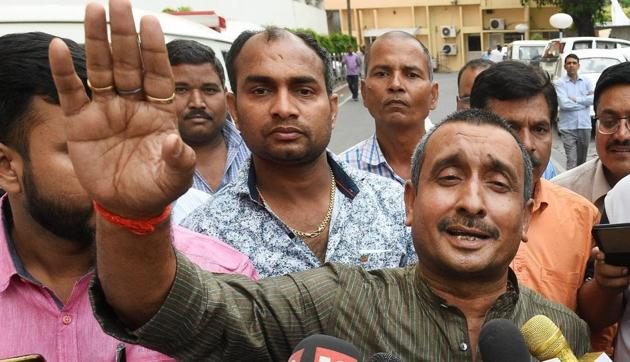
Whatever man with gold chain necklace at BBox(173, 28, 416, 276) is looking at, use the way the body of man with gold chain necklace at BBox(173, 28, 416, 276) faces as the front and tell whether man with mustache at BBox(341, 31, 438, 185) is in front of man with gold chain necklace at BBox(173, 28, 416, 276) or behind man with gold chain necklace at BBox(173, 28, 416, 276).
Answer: behind

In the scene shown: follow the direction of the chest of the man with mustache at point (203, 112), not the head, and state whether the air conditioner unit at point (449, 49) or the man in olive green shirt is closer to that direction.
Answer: the man in olive green shirt

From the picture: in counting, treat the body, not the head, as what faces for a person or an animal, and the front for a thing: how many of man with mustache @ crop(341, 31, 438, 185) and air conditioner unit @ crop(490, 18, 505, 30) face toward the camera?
2

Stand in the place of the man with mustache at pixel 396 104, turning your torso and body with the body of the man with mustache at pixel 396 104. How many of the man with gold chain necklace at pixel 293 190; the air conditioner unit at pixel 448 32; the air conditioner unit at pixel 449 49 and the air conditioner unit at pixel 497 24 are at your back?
3

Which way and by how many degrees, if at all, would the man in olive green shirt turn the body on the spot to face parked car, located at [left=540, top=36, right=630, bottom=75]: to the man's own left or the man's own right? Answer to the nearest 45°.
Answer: approximately 135° to the man's own left

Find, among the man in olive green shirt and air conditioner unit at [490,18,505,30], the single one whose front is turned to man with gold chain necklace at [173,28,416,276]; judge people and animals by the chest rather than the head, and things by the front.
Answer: the air conditioner unit
